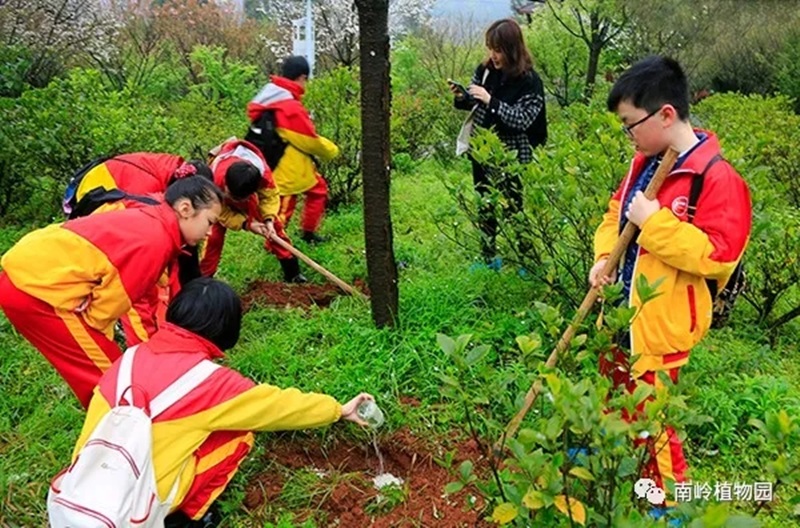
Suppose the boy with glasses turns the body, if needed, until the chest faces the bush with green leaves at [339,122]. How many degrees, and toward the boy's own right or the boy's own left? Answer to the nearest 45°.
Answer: approximately 90° to the boy's own right

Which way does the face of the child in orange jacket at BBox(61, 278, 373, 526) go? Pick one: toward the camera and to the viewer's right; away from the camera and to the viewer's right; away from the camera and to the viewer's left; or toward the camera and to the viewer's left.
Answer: away from the camera and to the viewer's right

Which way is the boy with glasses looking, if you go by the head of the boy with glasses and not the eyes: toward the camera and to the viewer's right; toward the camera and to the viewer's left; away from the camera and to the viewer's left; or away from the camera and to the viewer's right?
toward the camera and to the viewer's left

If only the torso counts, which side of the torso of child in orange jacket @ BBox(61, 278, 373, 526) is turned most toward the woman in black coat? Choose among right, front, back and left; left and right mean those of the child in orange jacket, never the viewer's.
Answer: front

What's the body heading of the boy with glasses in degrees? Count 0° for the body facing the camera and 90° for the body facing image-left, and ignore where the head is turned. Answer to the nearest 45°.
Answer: approximately 45°

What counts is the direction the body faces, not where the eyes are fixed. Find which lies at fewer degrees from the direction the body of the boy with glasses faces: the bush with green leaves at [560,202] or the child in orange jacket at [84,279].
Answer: the child in orange jacket

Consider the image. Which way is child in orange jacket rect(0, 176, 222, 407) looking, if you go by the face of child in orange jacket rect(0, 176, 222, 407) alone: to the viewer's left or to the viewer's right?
to the viewer's right

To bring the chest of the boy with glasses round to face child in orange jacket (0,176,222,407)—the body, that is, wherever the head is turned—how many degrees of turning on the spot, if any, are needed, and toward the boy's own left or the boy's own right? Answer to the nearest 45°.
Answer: approximately 45° to the boy's own right

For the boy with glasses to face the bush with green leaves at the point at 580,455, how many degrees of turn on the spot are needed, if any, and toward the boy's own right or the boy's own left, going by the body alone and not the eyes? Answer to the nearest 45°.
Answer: approximately 45° to the boy's own left

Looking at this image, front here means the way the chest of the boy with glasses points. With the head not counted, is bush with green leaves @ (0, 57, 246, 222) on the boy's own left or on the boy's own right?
on the boy's own right

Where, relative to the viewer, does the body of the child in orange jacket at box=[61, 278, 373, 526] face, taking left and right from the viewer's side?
facing away from the viewer and to the right of the viewer
